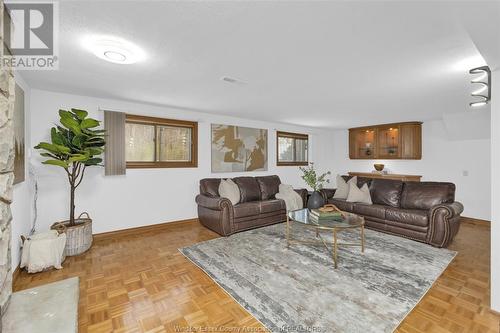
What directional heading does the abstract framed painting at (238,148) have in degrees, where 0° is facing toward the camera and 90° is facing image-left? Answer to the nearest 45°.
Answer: approximately 315°

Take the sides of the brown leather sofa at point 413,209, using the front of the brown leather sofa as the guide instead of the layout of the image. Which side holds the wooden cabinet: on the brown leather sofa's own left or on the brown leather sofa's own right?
on the brown leather sofa's own right

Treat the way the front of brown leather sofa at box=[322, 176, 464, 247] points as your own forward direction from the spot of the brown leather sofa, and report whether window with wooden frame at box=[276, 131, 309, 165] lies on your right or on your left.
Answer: on your right

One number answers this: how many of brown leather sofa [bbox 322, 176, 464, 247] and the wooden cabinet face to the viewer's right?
0

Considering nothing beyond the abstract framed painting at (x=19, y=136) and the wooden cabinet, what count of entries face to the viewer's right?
1

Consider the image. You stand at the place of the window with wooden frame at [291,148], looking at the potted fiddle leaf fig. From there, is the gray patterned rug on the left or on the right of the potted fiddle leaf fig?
left

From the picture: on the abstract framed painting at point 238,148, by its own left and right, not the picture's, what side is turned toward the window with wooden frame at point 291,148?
left

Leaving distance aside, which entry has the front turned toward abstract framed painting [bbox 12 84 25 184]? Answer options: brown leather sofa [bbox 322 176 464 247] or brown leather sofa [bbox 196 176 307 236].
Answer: brown leather sofa [bbox 322 176 464 247]

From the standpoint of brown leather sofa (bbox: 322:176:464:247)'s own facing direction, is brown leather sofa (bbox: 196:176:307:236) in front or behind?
in front

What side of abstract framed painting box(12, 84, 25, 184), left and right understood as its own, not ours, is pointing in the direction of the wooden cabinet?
front

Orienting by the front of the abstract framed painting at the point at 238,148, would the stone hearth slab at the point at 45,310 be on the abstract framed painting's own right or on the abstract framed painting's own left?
on the abstract framed painting's own right

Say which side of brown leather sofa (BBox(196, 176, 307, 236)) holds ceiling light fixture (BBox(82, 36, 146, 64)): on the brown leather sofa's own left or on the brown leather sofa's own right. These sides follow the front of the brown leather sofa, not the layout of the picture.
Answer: on the brown leather sofa's own right

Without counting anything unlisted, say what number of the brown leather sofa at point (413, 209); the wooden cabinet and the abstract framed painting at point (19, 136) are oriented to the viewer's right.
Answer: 1

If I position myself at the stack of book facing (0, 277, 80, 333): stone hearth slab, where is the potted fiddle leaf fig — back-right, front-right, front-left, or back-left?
front-right

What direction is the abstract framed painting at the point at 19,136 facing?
to the viewer's right

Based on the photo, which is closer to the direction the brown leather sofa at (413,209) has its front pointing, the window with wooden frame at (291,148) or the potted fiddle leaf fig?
the potted fiddle leaf fig
